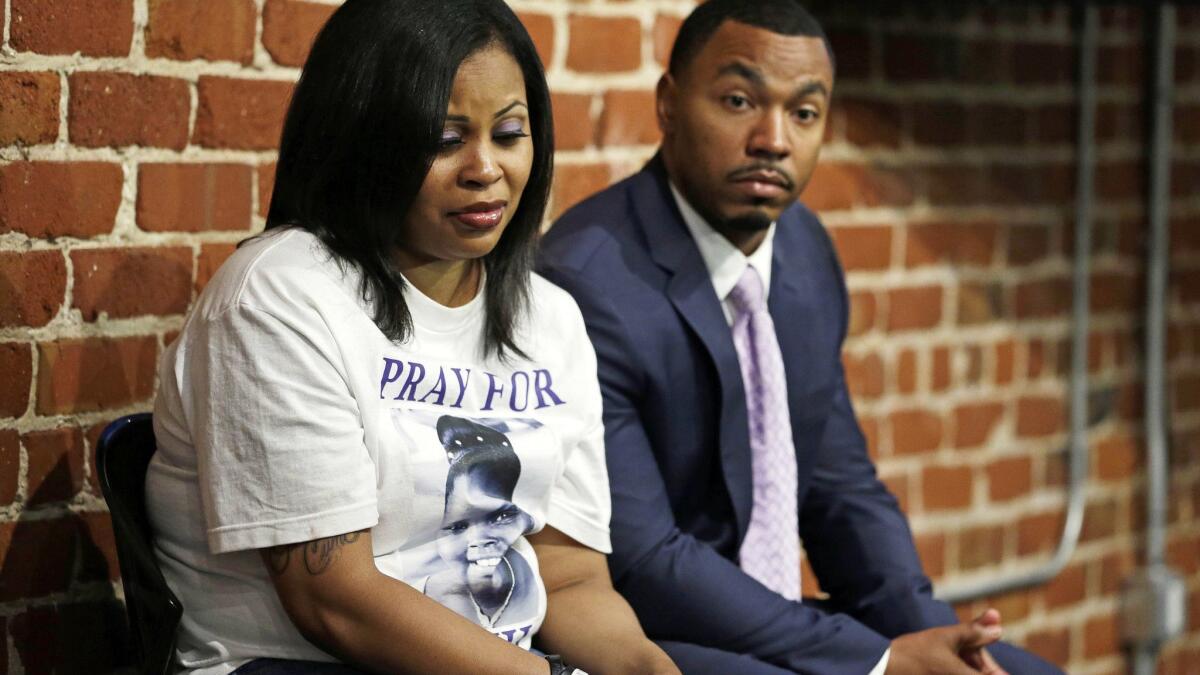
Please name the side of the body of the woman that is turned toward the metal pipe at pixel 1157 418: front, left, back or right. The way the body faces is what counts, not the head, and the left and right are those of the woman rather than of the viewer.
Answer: left

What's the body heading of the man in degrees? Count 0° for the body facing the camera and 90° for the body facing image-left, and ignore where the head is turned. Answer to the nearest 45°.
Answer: approximately 315°

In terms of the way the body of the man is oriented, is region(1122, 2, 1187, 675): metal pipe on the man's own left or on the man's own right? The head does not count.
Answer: on the man's own left

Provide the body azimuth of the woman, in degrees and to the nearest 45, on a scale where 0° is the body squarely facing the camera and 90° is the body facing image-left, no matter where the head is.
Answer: approximately 315°

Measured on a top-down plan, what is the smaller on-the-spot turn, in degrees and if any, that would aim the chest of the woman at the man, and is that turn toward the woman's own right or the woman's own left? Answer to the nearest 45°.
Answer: approximately 90° to the woman's own left

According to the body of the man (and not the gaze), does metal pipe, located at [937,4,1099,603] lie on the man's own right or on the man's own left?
on the man's own left
